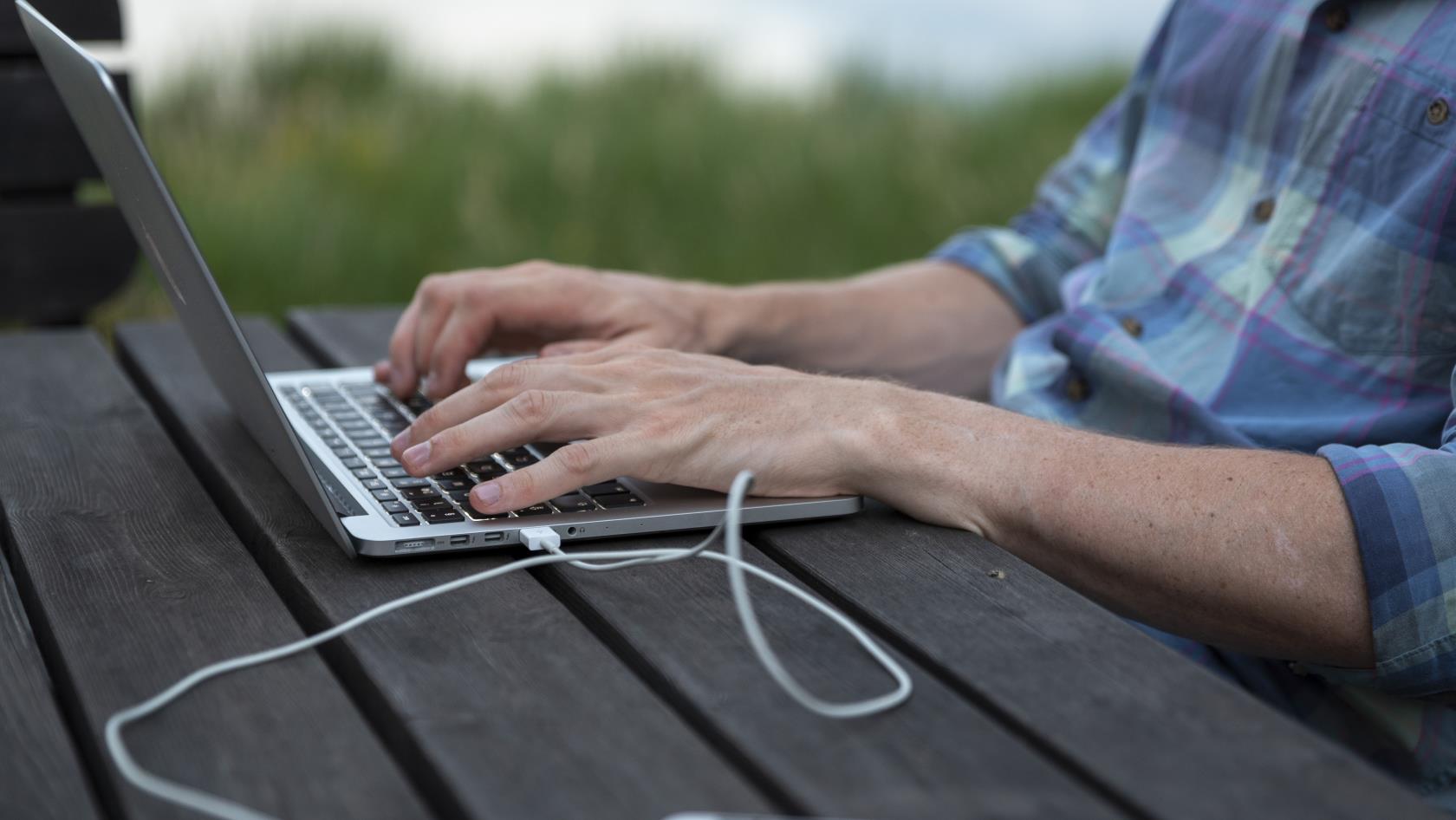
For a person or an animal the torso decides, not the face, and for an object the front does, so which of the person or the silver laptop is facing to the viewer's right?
the silver laptop

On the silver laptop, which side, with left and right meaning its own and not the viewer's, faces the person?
front

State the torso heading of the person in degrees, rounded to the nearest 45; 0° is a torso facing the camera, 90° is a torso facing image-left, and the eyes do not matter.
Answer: approximately 45°

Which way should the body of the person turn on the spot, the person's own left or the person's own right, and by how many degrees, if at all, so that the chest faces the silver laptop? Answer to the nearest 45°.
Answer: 0° — they already face it

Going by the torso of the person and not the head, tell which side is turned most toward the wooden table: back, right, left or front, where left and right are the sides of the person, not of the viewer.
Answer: front

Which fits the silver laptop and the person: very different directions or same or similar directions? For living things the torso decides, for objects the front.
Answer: very different directions

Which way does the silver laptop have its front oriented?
to the viewer's right

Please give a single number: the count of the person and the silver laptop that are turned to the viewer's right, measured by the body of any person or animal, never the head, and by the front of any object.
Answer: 1

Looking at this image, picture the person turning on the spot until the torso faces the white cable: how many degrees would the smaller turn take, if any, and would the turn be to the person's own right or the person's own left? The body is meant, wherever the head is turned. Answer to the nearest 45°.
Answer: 0° — they already face it
